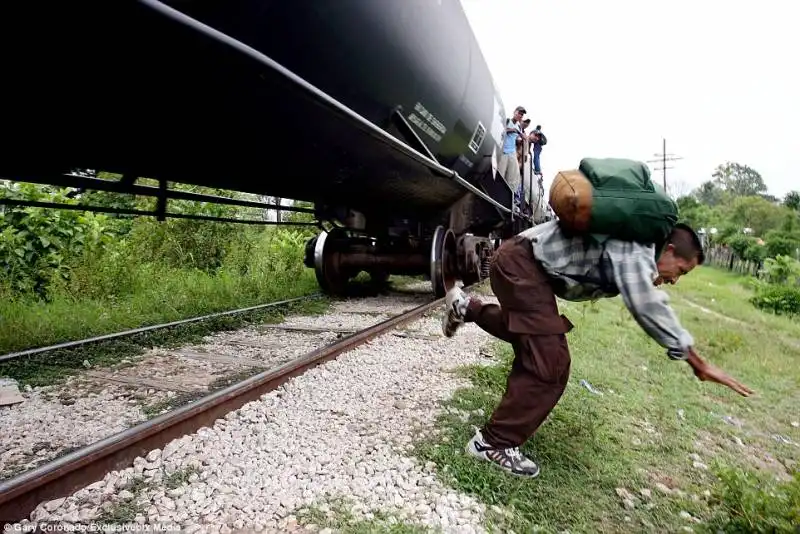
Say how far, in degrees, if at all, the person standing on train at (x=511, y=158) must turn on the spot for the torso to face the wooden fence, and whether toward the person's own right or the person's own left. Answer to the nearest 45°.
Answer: approximately 90° to the person's own left

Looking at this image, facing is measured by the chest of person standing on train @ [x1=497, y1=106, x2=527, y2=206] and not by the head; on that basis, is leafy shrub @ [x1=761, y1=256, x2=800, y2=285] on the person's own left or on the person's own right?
on the person's own left

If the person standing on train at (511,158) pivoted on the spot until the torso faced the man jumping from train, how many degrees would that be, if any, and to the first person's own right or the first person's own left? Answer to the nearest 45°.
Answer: approximately 45° to the first person's own right

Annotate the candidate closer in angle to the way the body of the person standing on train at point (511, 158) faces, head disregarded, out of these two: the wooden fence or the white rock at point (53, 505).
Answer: the white rock

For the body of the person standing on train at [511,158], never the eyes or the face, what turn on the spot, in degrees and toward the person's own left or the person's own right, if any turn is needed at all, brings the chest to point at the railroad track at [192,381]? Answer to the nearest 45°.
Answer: approximately 45° to the person's own right

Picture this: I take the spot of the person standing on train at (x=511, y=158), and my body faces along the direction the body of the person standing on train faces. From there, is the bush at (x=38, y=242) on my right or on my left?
on my right

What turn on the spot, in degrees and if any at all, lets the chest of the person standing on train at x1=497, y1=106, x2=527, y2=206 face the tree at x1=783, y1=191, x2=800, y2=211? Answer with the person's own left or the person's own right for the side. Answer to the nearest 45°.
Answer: approximately 90° to the person's own left

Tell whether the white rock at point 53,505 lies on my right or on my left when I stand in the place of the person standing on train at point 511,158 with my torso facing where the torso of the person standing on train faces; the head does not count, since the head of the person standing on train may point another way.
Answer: on my right

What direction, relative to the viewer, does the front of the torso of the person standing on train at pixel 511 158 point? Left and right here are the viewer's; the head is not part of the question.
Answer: facing the viewer and to the right of the viewer

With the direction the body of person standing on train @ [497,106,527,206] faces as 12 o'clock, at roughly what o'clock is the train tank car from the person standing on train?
The train tank car is roughly at 2 o'clock from the person standing on train.
